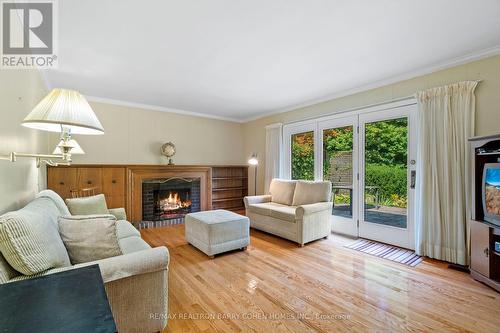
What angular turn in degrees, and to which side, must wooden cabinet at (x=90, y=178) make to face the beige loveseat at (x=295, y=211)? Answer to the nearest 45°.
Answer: approximately 45° to its left

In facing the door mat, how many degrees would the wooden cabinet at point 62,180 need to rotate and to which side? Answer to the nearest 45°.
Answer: approximately 45° to its left

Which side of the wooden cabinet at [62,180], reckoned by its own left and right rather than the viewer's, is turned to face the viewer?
front

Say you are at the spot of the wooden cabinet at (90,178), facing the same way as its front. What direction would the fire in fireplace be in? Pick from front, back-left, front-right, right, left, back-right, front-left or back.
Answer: left

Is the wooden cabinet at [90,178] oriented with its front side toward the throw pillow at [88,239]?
yes

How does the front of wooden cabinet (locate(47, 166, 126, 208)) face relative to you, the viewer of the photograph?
facing the viewer

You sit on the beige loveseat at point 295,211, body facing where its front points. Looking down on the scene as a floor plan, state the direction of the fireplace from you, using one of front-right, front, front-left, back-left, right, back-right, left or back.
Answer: front-right

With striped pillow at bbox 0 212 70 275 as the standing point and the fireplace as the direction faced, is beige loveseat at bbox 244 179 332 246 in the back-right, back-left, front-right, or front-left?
front-right

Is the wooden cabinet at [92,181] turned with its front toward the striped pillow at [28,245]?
yes

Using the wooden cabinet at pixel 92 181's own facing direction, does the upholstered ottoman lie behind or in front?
in front

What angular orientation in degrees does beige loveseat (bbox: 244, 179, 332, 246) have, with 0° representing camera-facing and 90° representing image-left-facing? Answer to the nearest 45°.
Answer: approximately 45°

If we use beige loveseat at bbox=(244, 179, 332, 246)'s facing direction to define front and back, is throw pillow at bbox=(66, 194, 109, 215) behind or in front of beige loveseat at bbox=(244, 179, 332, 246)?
in front

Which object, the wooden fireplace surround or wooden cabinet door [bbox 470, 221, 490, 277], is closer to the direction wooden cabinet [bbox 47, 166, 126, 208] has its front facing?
the wooden cabinet door

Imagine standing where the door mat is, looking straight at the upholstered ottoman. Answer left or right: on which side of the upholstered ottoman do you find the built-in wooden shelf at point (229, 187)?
right

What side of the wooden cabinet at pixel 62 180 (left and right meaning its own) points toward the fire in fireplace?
left

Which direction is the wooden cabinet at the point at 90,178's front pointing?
toward the camera
